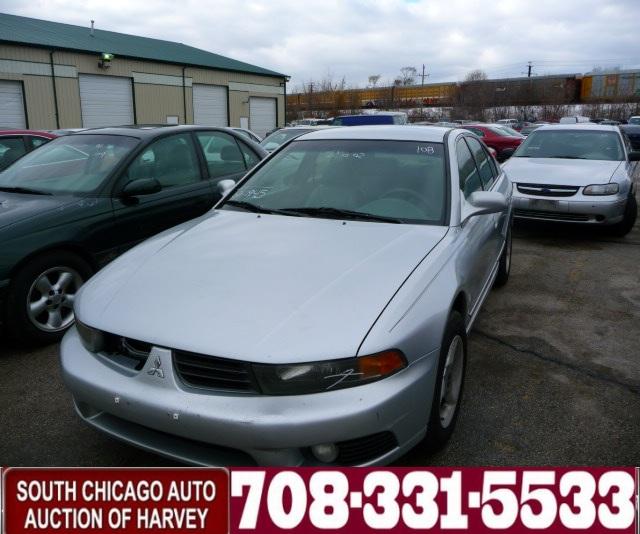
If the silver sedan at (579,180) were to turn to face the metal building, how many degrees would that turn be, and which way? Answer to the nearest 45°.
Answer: approximately 90° to its right

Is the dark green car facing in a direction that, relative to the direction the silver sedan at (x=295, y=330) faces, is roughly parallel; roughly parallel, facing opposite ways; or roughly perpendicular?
roughly parallel

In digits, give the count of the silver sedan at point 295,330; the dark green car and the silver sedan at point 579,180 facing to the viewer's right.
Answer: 0

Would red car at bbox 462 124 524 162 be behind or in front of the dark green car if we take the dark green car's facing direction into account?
behind

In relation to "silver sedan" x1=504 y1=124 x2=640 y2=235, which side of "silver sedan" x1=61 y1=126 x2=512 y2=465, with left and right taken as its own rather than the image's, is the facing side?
back

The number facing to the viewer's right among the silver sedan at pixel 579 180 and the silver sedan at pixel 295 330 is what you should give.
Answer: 0

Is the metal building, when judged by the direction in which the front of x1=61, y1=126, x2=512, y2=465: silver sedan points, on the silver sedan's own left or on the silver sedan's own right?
on the silver sedan's own right

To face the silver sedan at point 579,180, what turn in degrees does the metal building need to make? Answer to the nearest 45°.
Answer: approximately 45° to its right

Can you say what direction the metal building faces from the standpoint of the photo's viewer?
facing the viewer and to the right of the viewer

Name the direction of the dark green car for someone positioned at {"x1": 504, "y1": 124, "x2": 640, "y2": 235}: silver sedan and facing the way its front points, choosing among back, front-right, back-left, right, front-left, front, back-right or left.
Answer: front

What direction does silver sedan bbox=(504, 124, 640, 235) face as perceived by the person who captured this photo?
facing the viewer and to the left of the viewer

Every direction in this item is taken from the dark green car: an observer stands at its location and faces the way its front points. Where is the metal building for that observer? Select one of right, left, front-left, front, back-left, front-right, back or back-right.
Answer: back-right

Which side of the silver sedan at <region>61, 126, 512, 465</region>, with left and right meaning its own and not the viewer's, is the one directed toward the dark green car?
right

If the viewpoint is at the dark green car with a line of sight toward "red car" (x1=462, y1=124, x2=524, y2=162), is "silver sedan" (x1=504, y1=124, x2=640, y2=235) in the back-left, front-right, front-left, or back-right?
front-right

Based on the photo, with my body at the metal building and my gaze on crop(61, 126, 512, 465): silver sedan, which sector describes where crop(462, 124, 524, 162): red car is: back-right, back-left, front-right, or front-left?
front-left

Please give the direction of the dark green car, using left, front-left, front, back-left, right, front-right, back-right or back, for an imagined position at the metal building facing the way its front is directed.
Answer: front-right
